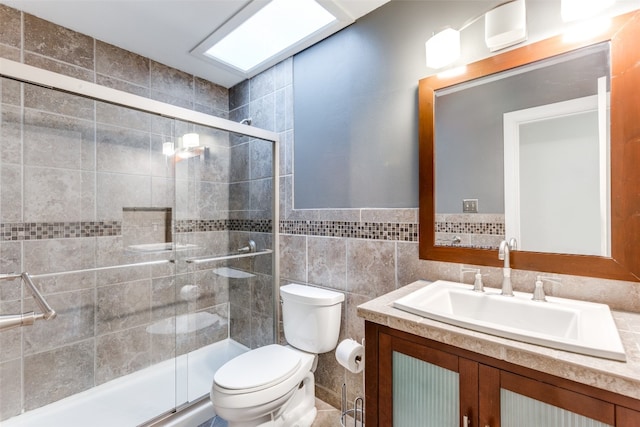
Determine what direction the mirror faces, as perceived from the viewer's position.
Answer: facing the viewer and to the left of the viewer

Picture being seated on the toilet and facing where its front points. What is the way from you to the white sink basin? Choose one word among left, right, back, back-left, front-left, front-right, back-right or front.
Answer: left

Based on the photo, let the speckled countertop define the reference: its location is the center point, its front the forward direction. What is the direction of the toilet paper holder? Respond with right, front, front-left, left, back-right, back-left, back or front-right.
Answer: right

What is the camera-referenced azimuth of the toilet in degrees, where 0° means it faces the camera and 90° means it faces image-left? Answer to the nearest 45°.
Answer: approximately 45°

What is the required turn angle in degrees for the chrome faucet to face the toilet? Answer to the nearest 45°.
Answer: approximately 45° to its right

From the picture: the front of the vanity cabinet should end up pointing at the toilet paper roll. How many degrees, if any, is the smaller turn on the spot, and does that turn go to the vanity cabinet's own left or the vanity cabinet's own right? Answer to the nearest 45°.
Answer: approximately 90° to the vanity cabinet's own right

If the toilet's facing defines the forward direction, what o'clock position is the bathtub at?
The bathtub is roughly at 2 o'clock from the toilet.

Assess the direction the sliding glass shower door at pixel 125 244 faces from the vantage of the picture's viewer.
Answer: facing the viewer and to the right of the viewer
